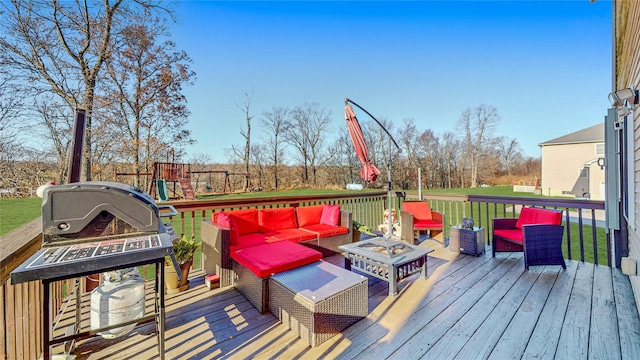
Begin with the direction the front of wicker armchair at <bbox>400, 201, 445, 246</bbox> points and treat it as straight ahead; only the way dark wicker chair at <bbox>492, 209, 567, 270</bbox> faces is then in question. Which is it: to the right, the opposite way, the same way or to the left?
to the right

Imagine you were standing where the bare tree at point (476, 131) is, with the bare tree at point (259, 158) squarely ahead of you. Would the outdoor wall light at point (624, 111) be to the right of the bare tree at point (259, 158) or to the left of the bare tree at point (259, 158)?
left

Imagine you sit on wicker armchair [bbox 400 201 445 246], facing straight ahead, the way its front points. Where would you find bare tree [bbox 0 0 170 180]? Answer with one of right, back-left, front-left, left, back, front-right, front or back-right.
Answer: back-right

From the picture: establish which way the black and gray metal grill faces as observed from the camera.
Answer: facing to the right of the viewer

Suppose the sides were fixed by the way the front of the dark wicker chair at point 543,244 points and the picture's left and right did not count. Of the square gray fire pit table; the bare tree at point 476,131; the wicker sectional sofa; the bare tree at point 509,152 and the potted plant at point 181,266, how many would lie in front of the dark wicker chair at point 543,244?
3

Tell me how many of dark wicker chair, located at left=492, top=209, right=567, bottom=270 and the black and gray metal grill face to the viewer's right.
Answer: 1

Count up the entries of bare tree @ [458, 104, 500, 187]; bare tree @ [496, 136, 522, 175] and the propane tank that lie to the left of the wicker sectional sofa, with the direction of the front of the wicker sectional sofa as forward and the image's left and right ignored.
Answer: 2

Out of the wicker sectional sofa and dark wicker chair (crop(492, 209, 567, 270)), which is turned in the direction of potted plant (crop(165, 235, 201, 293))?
the dark wicker chair

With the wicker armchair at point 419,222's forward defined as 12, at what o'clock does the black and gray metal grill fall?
The black and gray metal grill is roughly at 2 o'clock from the wicker armchair.

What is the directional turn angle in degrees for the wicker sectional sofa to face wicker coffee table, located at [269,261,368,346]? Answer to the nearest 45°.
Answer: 0° — it already faces it

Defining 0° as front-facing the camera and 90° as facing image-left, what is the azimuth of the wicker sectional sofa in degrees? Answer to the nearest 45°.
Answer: approximately 315°

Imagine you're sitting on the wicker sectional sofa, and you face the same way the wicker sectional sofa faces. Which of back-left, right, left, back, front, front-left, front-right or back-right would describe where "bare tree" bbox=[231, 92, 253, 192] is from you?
back-left
